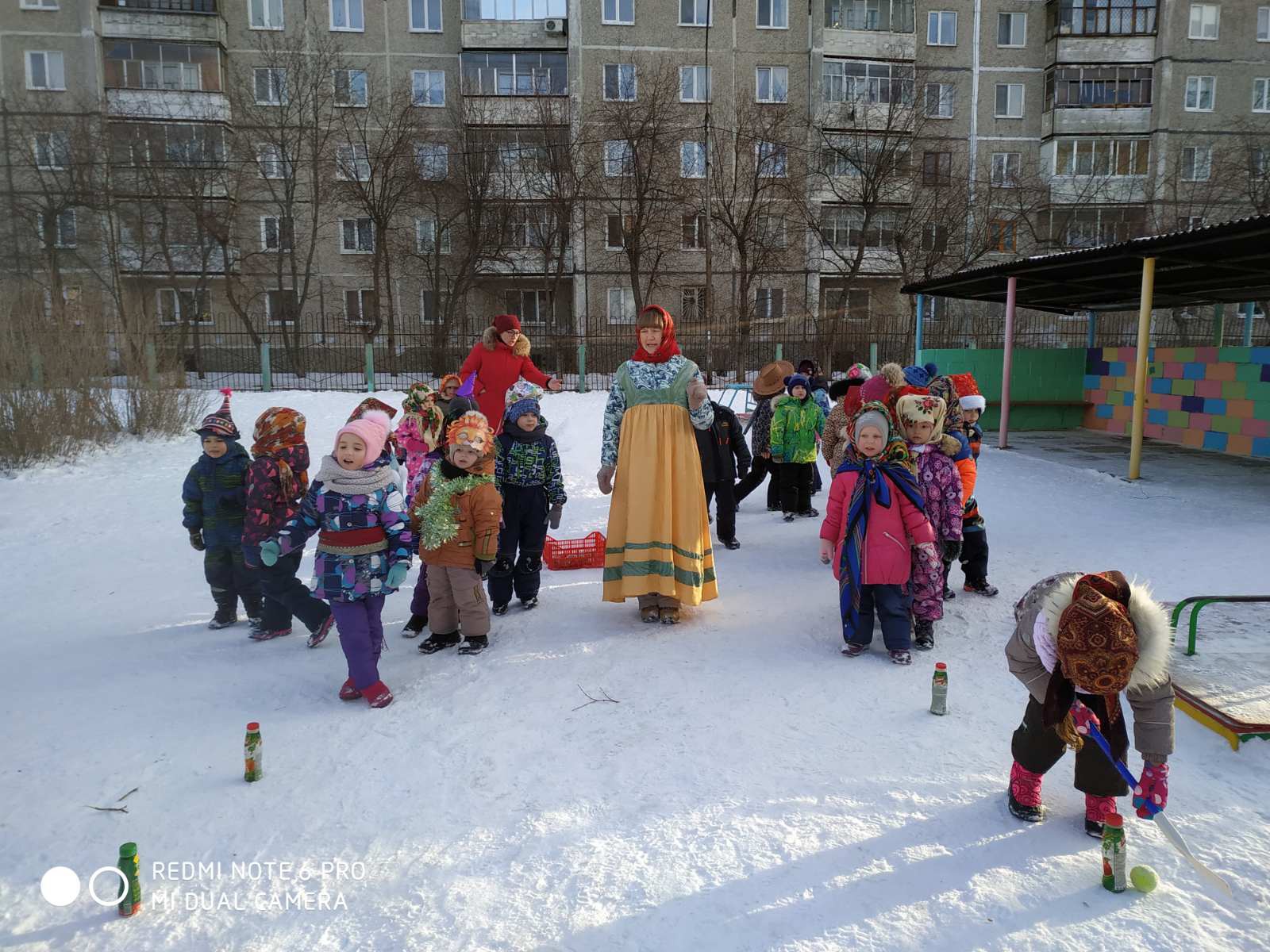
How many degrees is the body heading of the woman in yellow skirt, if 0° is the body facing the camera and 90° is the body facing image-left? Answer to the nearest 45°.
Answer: approximately 0°

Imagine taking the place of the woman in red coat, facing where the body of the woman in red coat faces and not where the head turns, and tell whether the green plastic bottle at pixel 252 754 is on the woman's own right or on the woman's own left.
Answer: on the woman's own right

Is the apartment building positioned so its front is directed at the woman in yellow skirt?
yes

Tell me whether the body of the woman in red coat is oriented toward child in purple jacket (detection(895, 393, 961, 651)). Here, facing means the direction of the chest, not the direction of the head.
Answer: yes

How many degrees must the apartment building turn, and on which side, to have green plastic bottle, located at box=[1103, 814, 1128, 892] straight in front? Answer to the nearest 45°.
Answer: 0° — it already faces it

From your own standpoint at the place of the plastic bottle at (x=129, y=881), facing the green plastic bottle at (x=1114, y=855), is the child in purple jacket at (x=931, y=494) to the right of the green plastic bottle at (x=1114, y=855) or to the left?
left

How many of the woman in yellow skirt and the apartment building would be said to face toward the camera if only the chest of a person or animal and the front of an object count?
2

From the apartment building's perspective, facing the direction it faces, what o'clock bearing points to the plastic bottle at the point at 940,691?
The plastic bottle is roughly at 12 o'clock from the apartment building.

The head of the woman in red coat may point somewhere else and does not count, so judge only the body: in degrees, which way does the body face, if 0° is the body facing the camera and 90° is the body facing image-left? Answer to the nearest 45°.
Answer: approximately 315°

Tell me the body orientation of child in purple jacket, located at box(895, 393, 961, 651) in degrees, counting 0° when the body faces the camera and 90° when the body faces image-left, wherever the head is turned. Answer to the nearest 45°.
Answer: approximately 45°

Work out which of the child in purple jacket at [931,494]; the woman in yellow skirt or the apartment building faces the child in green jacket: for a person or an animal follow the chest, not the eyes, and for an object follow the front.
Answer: the apartment building

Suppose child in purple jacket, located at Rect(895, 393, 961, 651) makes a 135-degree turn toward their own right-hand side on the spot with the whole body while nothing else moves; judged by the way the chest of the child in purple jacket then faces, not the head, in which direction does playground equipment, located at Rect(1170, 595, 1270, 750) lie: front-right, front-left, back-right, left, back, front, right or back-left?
back-right
